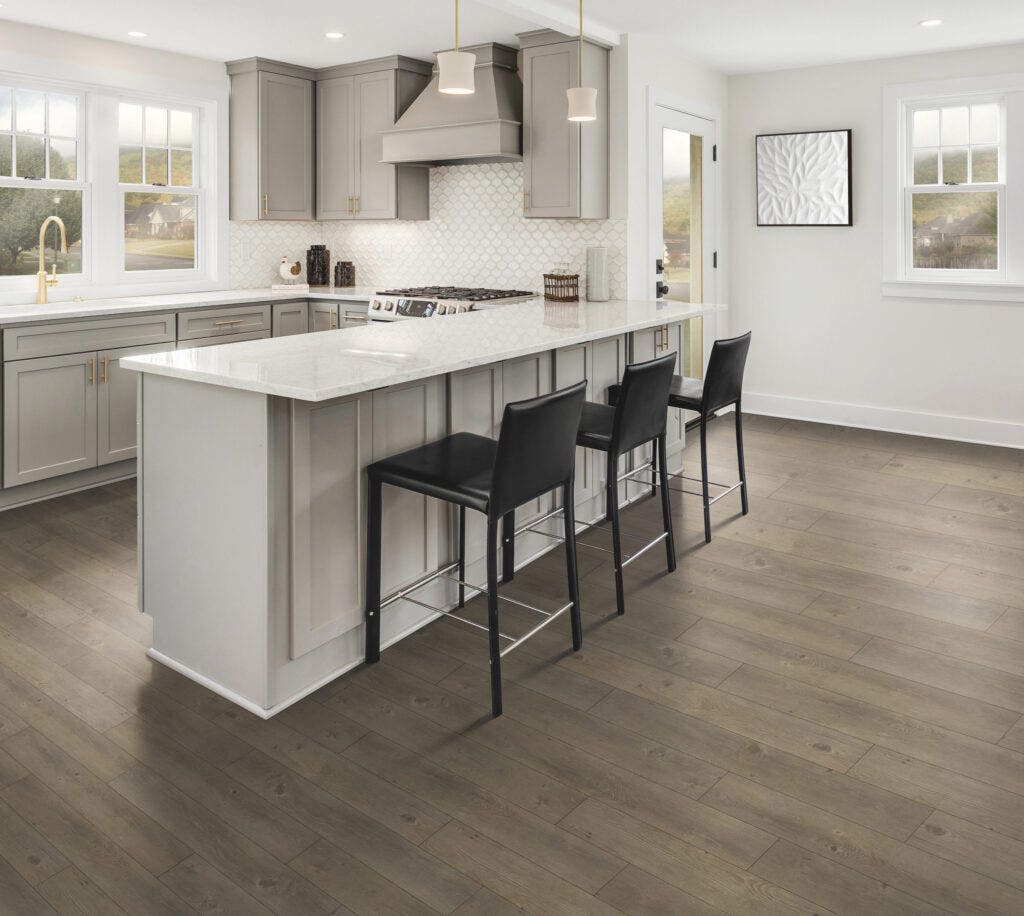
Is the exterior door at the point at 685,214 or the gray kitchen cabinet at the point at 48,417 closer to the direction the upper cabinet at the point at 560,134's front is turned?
the gray kitchen cabinet

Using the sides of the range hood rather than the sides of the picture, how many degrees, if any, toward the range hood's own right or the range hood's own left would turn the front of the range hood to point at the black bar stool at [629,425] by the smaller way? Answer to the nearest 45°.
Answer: approximately 45° to the range hood's own left

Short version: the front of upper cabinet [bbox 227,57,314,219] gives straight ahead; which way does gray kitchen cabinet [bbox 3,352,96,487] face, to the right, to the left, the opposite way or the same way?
the same way

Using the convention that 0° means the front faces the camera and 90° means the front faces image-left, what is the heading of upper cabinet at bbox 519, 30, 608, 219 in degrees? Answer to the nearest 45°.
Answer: approximately 45°

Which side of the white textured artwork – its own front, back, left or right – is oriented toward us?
front

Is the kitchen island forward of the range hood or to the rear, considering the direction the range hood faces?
forward

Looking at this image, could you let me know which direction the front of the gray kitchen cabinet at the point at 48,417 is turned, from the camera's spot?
facing the viewer and to the right of the viewer

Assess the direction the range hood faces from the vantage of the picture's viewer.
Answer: facing the viewer and to the left of the viewer

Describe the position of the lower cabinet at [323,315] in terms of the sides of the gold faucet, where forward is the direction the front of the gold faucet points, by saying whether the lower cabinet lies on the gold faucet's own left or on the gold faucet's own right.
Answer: on the gold faucet's own left

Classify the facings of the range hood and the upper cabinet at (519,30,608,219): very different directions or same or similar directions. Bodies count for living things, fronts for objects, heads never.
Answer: same or similar directions
